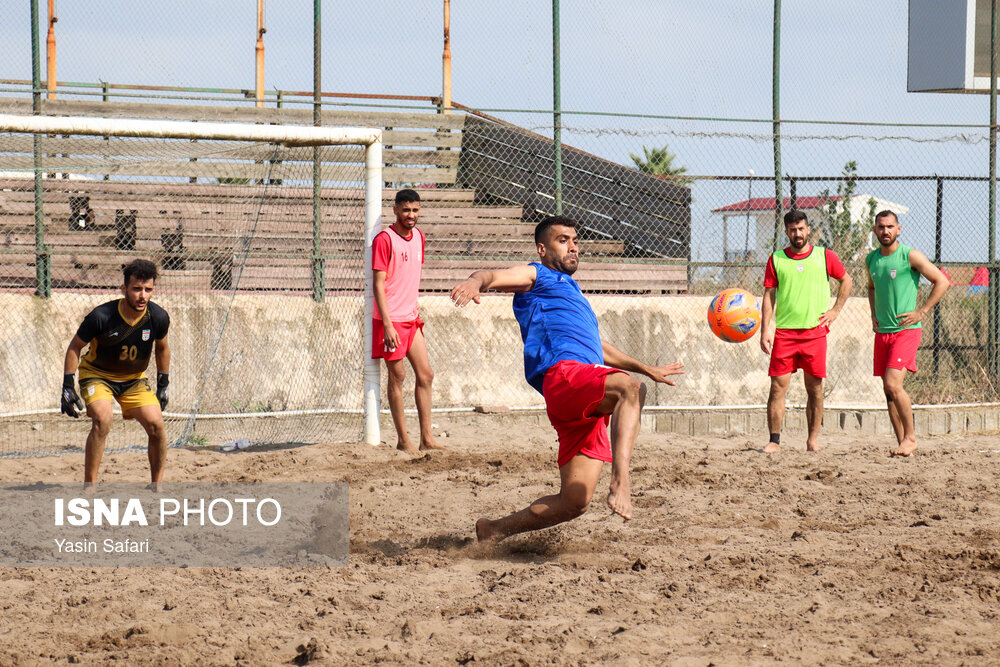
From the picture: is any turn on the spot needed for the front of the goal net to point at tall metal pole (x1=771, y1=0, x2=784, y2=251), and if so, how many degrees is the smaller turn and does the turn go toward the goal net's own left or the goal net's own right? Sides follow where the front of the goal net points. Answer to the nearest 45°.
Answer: approximately 90° to the goal net's own left

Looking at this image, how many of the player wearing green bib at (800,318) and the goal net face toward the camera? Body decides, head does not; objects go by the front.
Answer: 2

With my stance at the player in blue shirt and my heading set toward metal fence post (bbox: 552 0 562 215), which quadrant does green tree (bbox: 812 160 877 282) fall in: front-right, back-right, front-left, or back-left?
front-right

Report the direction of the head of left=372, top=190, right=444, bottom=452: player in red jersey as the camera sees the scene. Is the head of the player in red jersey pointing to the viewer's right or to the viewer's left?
to the viewer's right

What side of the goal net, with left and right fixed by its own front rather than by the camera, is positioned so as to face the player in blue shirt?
front

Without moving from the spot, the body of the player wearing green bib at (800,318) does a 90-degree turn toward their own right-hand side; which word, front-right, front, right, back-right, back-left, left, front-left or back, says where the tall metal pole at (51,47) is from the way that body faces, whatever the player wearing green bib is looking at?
front

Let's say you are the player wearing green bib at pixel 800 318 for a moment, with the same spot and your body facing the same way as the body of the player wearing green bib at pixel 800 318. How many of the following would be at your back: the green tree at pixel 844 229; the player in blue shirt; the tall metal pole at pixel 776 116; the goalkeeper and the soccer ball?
2

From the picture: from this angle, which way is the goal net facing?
toward the camera

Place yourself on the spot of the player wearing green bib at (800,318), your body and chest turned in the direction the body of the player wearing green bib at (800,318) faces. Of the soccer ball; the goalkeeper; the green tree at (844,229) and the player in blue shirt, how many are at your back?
1

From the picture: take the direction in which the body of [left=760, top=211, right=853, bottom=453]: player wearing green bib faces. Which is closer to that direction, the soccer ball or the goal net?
the soccer ball

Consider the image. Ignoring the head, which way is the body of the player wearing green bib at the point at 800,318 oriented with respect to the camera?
toward the camera

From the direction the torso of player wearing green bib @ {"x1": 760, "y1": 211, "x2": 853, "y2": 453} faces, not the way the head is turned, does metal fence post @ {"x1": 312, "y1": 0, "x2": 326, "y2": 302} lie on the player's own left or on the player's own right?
on the player's own right

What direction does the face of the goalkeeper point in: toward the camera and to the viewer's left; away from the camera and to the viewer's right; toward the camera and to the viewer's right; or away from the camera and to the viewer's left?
toward the camera and to the viewer's right

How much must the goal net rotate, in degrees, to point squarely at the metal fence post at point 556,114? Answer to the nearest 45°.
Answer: approximately 90° to its left

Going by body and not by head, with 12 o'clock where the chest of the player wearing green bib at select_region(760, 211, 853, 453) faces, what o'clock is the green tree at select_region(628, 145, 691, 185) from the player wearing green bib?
The green tree is roughly at 5 o'clock from the player wearing green bib.

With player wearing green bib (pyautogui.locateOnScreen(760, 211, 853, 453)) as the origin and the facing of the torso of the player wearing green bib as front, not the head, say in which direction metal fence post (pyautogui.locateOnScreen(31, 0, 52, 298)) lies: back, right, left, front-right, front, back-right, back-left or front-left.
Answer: right
